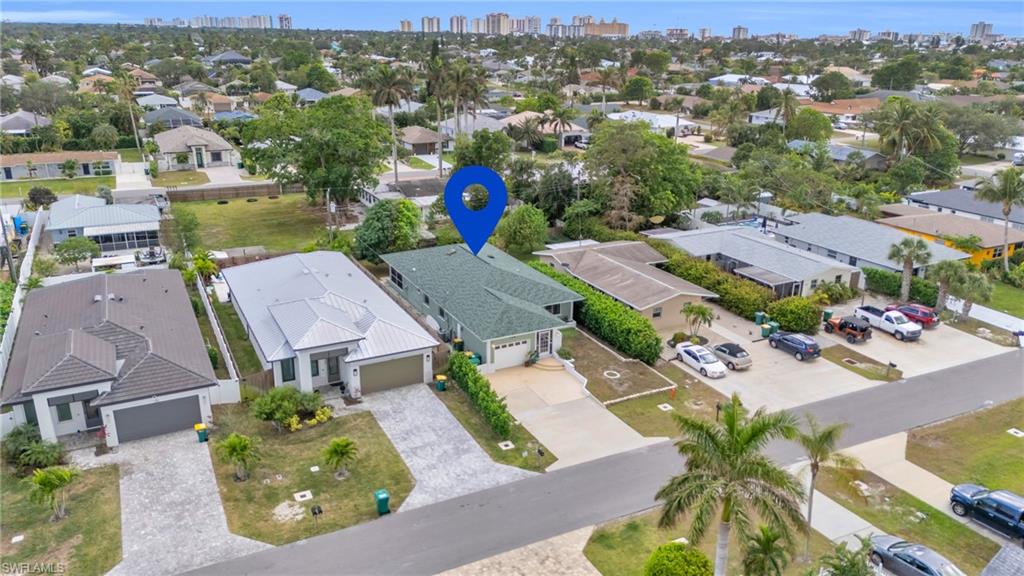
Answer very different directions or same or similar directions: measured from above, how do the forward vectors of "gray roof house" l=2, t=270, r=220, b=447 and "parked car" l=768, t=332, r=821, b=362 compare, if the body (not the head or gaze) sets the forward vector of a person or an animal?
very different directions

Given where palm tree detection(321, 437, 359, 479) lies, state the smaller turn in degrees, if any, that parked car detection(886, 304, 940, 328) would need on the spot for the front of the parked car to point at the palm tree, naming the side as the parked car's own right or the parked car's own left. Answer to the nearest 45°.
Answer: approximately 90° to the parked car's own left

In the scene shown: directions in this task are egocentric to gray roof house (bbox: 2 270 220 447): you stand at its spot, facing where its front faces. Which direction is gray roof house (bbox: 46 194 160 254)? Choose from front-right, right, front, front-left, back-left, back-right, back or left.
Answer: back

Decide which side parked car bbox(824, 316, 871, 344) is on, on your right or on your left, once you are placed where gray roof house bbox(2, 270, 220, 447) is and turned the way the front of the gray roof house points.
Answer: on your left

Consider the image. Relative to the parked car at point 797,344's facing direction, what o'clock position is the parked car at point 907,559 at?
the parked car at point 907,559 is roughly at 7 o'clock from the parked car at point 797,344.

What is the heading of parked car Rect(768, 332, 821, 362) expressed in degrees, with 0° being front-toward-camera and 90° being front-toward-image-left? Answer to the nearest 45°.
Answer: approximately 135°

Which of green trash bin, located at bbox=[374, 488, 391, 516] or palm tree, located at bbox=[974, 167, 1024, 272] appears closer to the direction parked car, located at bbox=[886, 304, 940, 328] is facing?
the palm tree

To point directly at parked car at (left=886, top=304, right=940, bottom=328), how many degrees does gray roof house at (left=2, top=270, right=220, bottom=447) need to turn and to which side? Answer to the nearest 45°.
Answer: approximately 90° to its left

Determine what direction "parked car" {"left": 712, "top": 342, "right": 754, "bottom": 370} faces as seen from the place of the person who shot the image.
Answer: facing away from the viewer and to the left of the viewer

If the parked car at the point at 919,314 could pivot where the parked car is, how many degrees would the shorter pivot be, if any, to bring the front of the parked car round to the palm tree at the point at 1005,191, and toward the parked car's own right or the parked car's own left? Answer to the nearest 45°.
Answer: approximately 45° to the parked car's own right
